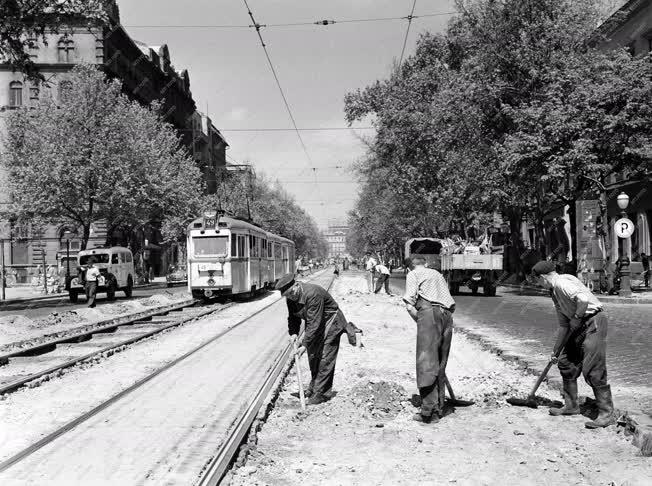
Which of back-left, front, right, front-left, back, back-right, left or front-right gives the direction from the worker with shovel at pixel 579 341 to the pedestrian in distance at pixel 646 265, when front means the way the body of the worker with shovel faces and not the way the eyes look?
right

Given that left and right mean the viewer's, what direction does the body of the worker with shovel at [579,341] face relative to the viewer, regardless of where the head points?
facing to the left of the viewer

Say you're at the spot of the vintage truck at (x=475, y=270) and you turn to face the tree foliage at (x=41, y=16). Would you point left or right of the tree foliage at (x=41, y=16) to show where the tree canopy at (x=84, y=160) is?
right

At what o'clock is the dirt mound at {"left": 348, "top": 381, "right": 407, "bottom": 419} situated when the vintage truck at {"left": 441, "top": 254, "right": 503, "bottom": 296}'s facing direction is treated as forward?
The dirt mound is roughly at 6 o'clock from the vintage truck.

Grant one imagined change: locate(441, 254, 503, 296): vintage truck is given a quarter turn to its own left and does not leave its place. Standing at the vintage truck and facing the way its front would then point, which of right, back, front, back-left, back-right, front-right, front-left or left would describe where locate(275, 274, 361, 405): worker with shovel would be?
left

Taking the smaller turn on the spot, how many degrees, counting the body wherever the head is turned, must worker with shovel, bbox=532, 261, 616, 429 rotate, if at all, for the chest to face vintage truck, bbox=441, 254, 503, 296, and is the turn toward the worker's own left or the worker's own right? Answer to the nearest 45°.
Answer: approximately 90° to the worker's own right

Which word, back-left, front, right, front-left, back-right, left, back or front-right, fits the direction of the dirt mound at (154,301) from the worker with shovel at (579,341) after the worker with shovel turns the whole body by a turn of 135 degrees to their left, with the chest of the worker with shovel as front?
back

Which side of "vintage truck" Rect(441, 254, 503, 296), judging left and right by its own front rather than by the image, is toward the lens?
back

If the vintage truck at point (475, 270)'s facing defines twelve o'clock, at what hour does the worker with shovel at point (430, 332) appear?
The worker with shovel is roughly at 6 o'clock from the vintage truck.

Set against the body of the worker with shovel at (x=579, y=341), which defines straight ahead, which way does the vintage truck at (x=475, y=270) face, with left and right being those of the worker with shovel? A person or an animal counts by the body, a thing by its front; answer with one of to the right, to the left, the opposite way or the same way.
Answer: to the right

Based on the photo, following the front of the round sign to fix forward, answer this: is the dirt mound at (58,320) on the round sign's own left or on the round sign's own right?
on the round sign's own right

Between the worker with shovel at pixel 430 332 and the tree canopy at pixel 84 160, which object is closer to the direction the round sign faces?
the worker with shovel

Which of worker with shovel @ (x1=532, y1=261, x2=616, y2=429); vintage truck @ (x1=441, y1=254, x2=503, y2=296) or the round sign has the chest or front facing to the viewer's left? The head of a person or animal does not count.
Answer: the worker with shovel

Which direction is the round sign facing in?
toward the camera

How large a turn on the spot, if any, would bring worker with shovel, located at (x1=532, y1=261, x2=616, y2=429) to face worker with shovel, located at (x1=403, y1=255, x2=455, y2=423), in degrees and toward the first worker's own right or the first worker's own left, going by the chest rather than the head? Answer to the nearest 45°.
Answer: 0° — they already face them

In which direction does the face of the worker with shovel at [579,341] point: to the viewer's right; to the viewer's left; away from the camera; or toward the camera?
to the viewer's left
